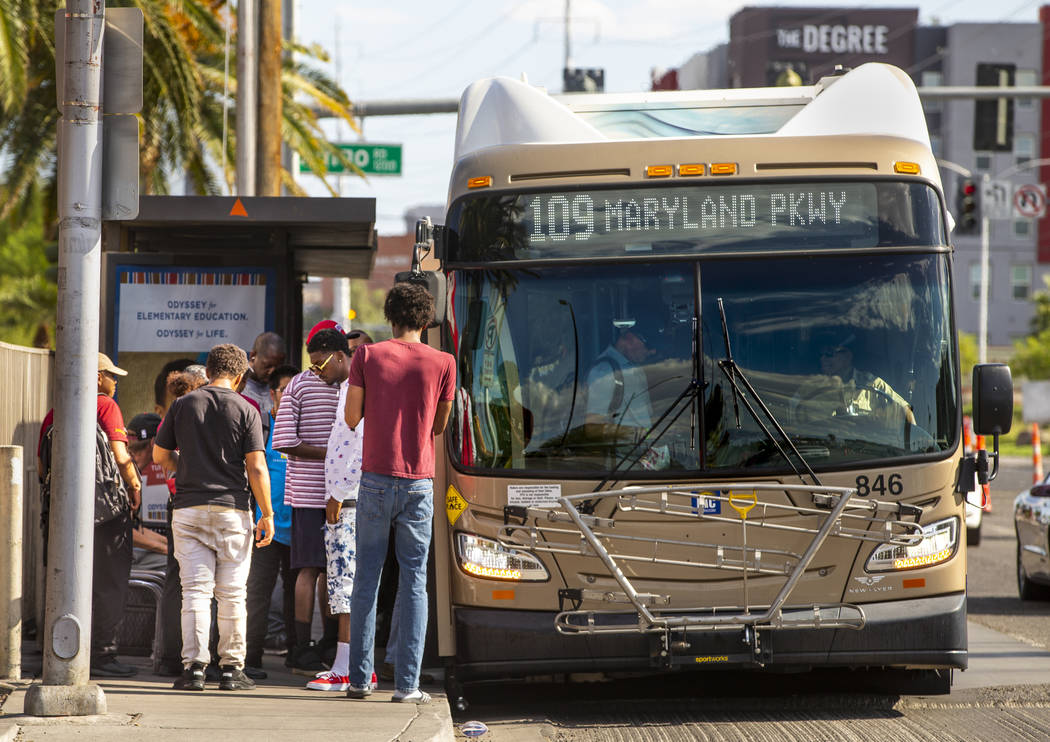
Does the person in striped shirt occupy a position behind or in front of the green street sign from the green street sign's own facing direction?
in front

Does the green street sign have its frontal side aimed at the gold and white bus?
yes

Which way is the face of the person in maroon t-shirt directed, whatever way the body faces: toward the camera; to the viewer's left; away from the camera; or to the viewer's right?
away from the camera

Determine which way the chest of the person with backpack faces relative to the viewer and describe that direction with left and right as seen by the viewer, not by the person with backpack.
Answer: facing to the right of the viewer

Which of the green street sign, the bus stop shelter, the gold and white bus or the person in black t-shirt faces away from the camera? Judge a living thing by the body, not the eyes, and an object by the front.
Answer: the person in black t-shirt

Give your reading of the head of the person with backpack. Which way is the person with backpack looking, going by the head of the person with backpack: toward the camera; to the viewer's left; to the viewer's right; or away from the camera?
to the viewer's right

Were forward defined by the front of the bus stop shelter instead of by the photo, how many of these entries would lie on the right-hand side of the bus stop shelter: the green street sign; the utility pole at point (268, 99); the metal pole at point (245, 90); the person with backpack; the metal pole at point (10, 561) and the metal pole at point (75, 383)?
3

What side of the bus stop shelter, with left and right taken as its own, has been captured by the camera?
right

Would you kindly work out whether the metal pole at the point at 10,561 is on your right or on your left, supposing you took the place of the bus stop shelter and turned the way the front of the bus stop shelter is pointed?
on your right

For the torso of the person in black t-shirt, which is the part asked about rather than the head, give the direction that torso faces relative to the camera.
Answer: away from the camera

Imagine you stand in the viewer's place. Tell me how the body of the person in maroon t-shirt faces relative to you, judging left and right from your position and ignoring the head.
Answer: facing away from the viewer
